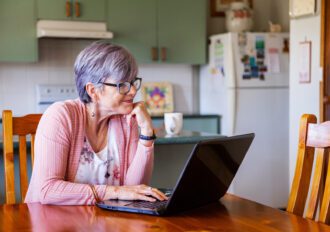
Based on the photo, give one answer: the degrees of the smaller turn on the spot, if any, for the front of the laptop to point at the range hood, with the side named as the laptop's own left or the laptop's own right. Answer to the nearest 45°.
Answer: approximately 45° to the laptop's own right

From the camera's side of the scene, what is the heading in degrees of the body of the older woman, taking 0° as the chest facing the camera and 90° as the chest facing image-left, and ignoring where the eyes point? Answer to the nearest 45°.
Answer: approximately 315°

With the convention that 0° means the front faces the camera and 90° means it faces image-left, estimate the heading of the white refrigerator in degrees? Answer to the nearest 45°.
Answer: approximately 315°

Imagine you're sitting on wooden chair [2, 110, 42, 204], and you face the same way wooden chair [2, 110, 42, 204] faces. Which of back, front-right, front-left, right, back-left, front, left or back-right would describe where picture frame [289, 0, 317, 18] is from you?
left

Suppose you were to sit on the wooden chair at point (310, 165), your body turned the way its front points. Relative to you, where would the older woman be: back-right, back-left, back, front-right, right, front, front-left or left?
front-right

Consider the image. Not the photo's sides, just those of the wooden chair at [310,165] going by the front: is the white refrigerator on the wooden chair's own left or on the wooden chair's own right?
on the wooden chair's own right

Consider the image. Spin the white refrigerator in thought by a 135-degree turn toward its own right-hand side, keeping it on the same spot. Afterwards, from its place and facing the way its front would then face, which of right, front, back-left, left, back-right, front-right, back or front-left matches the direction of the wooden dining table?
left

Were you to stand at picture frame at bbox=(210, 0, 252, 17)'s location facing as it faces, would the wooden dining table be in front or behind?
in front

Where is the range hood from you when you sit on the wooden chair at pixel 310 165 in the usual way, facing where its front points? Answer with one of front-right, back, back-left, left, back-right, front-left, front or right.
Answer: right

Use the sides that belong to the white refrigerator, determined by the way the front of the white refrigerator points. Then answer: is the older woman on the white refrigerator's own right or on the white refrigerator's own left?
on the white refrigerator's own right

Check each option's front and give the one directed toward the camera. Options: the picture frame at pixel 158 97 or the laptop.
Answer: the picture frame

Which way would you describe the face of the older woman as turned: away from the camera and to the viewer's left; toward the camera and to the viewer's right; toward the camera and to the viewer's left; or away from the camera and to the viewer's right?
toward the camera and to the viewer's right

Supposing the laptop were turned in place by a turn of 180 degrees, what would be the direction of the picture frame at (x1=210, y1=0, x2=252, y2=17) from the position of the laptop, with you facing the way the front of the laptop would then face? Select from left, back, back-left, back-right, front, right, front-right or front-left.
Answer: back-left

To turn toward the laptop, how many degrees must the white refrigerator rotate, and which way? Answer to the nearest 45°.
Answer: approximately 45° to its right

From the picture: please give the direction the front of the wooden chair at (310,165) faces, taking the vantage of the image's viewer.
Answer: facing the viewer and to the left of the viewer

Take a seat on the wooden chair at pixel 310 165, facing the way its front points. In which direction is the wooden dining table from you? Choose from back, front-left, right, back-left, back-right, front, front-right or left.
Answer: front

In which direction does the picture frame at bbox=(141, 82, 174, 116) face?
toward the camera

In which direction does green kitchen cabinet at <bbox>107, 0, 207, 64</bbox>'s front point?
toward the camera

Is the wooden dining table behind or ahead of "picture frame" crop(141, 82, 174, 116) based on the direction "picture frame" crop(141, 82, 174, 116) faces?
ahead
